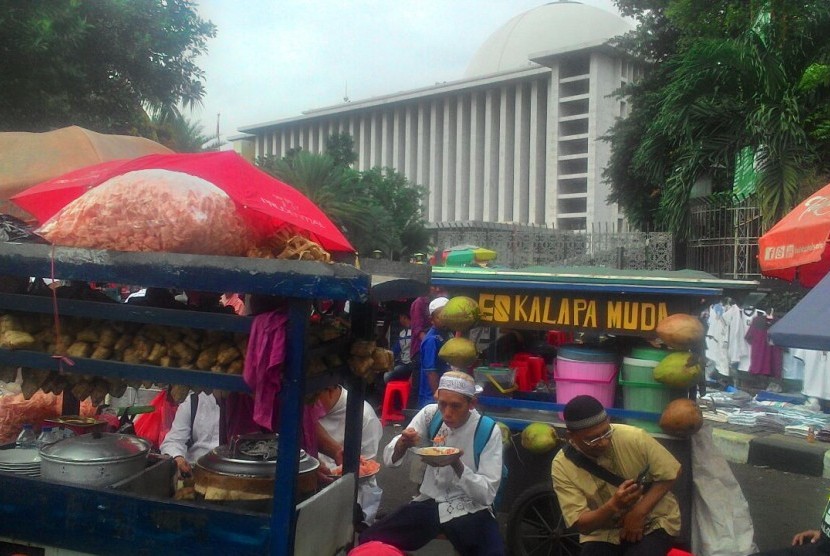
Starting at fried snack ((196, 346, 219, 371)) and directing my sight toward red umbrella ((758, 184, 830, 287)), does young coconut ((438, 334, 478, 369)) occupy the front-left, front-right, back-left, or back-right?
front-left

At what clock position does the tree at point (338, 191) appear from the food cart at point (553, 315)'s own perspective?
The tree is roughly at 5 o'clock from the food cart.

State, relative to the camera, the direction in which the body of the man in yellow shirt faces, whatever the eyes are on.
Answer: toward the camera

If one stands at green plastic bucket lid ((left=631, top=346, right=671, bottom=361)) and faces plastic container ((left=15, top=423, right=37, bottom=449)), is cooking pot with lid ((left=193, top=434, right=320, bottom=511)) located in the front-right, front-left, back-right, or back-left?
front-left

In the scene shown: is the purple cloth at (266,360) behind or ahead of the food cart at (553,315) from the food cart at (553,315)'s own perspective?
ahead

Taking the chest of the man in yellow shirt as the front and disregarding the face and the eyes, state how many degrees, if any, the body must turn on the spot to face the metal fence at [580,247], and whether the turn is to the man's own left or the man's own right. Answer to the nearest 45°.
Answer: approximately 180°

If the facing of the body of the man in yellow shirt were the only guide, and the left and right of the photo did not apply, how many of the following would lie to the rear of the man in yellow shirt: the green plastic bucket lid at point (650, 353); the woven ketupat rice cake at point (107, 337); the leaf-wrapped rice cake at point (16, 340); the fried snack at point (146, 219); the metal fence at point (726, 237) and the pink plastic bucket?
3

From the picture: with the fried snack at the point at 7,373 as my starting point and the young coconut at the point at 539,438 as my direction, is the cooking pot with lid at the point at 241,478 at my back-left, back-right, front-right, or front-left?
front-right

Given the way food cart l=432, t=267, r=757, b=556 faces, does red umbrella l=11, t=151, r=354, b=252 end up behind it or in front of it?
in front

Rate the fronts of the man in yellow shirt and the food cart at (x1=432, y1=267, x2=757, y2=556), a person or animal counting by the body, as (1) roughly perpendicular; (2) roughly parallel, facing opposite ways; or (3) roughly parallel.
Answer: roughly parallel

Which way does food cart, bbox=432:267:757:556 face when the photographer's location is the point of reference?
facing the viewer

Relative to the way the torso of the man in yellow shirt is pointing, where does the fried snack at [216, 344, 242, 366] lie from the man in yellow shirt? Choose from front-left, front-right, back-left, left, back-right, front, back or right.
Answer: front-right

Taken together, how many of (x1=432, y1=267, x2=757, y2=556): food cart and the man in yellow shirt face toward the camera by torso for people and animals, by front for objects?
2

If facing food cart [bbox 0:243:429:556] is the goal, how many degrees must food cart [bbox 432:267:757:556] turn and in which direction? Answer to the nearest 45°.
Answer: approximately 45° to its right
